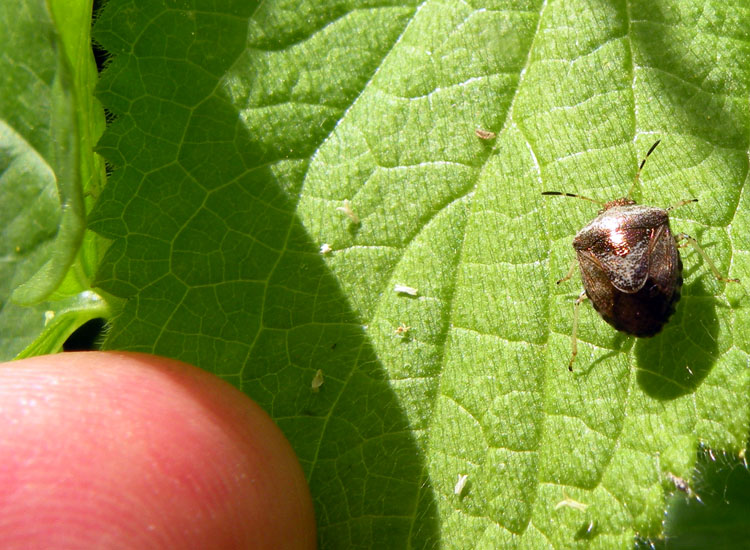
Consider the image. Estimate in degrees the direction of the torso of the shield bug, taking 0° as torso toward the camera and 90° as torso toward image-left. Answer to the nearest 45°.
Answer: approximately 180°

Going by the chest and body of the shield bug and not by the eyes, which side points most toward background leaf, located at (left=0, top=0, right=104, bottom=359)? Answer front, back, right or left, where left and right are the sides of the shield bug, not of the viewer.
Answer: left
